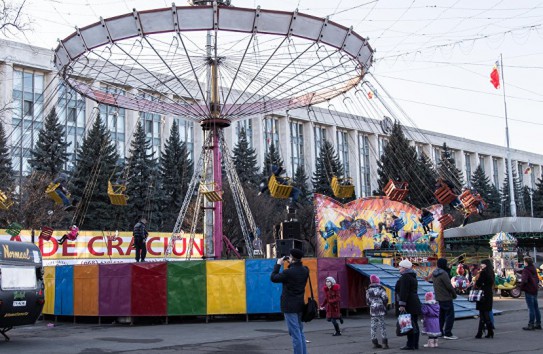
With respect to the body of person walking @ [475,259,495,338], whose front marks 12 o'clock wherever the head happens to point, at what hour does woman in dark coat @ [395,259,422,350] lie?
The woman in dark coat is roughly at 10 o'clock from the person walking.

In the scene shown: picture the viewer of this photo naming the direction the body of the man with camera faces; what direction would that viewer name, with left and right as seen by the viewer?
facing away from the viewer and to the left of the viewer

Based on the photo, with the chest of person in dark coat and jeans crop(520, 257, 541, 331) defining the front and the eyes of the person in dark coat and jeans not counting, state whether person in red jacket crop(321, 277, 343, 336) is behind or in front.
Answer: in front

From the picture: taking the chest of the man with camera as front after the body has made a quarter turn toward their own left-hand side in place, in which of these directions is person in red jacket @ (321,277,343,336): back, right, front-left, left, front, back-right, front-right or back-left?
back-right

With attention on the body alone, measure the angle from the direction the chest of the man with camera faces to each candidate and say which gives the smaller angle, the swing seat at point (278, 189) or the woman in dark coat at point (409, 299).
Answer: the swing seat

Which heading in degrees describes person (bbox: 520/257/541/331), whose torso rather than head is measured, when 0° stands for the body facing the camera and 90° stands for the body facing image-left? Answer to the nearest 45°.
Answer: approximately 90°
